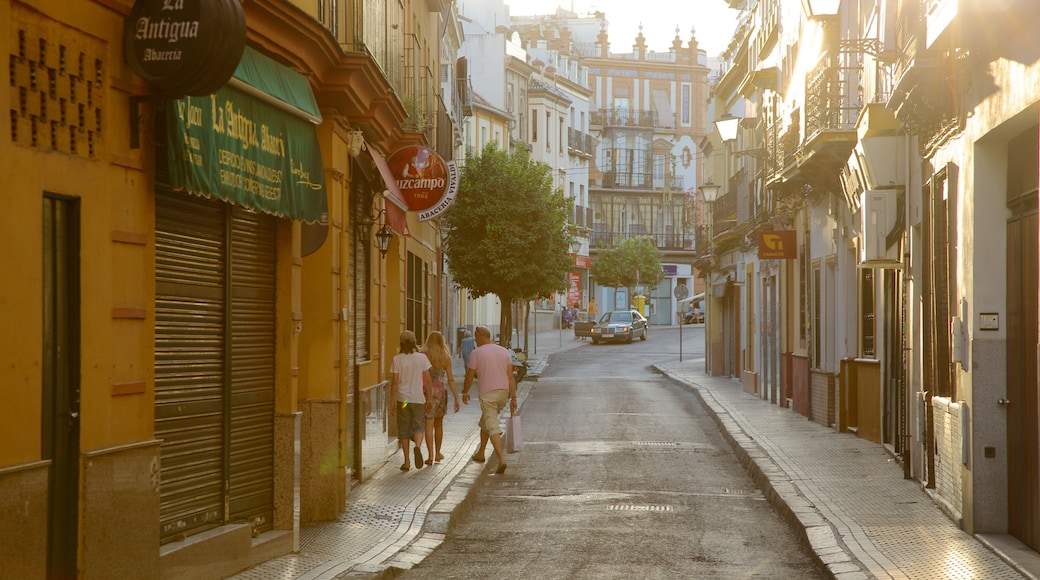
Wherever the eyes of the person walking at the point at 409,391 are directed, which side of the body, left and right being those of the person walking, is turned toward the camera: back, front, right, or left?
back

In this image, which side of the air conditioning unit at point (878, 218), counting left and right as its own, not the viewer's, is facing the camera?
left

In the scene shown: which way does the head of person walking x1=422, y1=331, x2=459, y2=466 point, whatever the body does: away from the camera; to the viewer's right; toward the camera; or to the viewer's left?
away from the camera

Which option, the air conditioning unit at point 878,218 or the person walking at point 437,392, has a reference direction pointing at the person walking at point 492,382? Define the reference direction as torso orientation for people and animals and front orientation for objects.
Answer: the air conditioning unit

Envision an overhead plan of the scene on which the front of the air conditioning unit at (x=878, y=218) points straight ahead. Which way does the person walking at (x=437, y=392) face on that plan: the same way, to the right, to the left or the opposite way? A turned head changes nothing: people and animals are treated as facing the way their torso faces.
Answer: to the right

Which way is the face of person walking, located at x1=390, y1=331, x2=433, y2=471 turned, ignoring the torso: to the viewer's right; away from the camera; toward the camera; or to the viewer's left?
away from the camera

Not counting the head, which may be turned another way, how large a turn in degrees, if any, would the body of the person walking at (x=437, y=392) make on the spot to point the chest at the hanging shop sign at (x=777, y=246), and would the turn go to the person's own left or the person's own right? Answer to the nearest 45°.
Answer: approximately 45° to the person's own right

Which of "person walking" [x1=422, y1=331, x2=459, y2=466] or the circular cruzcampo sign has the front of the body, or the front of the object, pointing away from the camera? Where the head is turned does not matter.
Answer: the person walking

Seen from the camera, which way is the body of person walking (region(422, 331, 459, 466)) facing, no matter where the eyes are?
away from the camera

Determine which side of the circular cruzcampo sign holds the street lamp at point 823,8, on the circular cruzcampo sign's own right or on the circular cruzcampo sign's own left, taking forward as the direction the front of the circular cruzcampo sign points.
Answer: on the circular cruzcampo sign's own left
